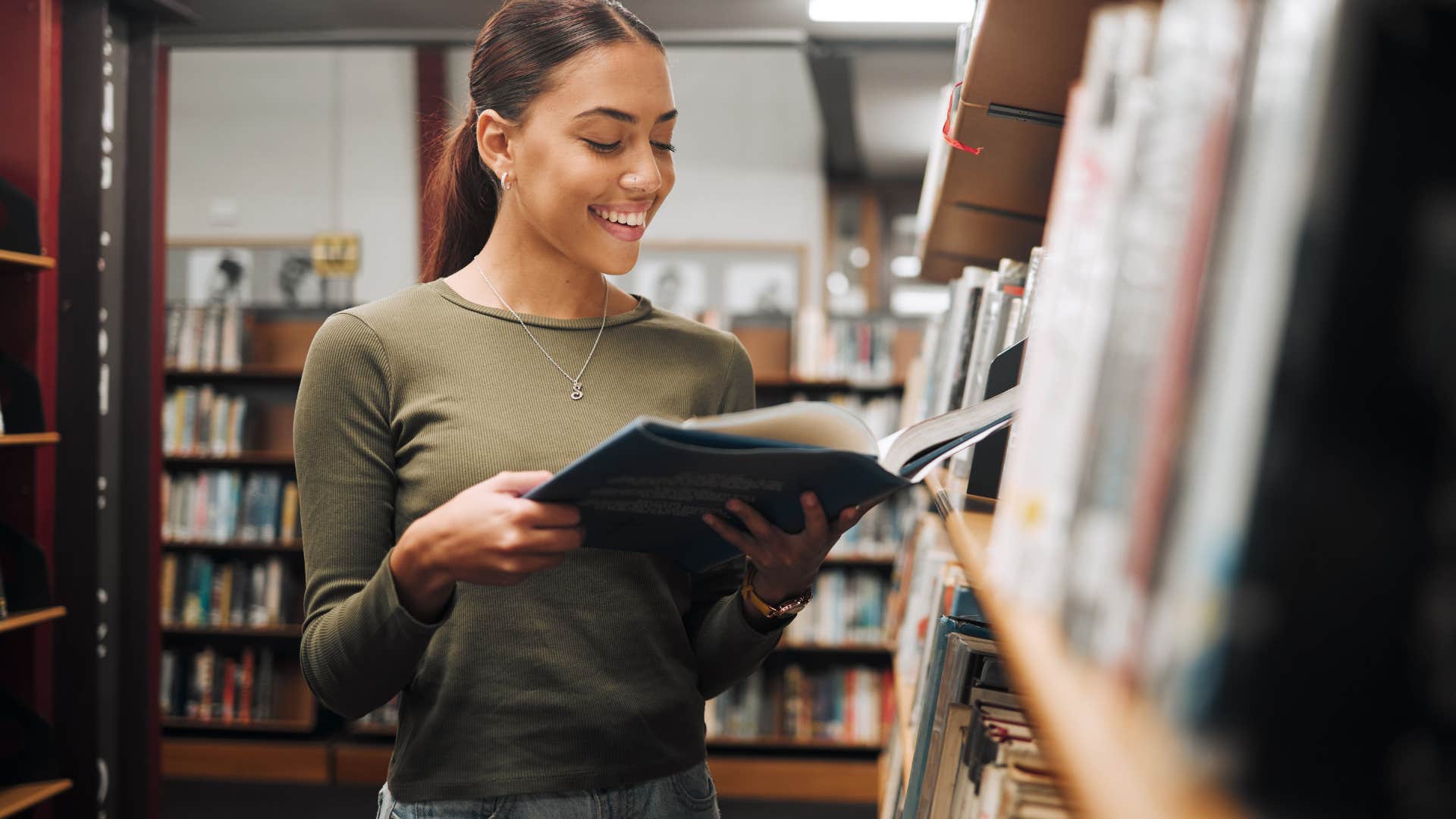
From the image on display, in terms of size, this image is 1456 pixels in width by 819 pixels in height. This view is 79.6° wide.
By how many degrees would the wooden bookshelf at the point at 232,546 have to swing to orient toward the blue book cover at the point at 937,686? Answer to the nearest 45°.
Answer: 0° — it already faces it

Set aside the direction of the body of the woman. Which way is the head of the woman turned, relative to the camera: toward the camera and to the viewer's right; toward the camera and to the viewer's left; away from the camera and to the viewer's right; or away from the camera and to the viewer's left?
toward the camera and to the viewer's right

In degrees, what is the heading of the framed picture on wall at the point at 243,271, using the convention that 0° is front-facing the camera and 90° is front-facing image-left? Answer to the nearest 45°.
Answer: approximately 0°

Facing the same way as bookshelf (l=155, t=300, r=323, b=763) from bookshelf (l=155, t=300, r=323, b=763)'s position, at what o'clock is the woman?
The woman is roughly at 12 o'clock from the bookshelf.

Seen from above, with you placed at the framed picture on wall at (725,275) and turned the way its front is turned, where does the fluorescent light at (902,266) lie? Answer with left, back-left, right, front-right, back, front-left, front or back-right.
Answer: back-left

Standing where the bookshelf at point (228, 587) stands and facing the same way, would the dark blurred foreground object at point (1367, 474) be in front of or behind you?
in front

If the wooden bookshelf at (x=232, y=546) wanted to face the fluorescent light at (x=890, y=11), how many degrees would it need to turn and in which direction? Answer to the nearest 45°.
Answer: approximately 45° to its left

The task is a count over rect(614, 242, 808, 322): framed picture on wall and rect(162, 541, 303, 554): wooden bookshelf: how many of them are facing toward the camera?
2

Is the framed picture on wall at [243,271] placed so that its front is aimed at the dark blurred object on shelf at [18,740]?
yes

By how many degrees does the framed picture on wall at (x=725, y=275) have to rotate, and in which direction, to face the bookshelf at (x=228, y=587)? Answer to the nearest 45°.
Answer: approximately 45° to its right
